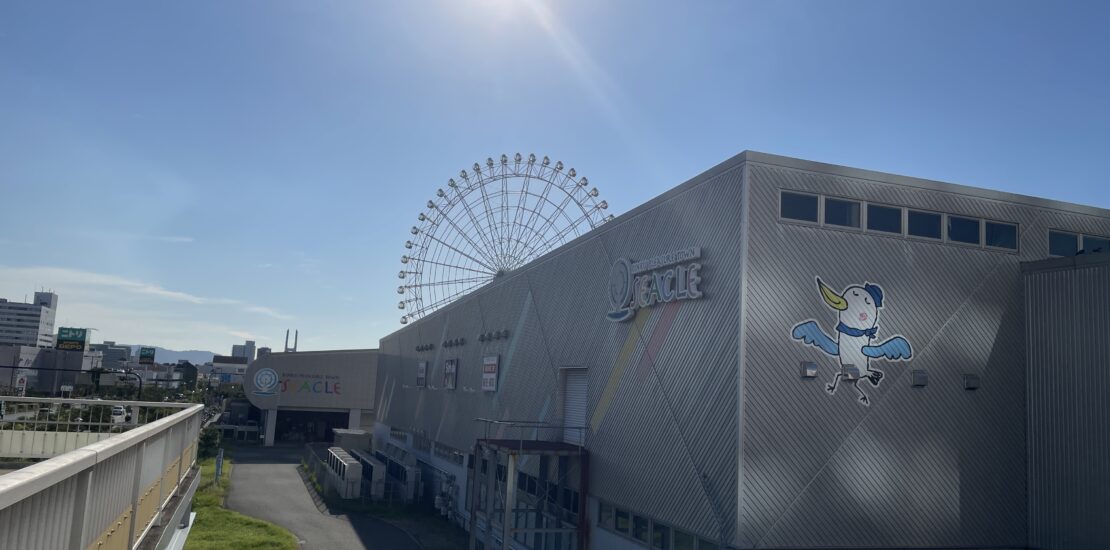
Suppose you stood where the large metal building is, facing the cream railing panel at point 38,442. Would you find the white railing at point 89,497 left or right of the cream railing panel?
left
